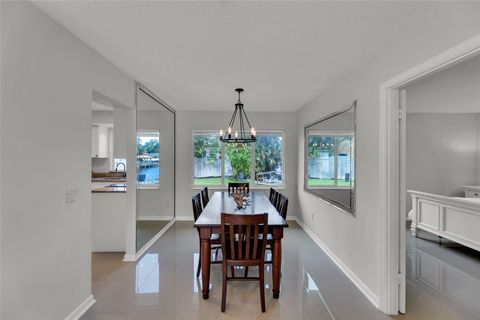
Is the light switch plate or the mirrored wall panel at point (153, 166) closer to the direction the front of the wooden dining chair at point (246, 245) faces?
the mirrored wall panel

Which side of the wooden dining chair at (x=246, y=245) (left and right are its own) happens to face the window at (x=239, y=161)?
front

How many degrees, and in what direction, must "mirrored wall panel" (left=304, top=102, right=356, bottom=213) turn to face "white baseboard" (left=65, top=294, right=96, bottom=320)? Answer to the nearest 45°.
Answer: approximately 45° to its left

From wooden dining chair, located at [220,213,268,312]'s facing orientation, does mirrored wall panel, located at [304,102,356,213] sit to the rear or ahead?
ahead

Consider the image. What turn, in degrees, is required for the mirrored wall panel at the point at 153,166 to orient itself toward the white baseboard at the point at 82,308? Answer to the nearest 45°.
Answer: approximately 90° to its right

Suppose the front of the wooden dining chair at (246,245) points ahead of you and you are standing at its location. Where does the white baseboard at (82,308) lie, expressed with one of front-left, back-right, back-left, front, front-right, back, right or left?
left

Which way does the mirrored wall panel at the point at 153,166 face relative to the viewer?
to the viewer's right

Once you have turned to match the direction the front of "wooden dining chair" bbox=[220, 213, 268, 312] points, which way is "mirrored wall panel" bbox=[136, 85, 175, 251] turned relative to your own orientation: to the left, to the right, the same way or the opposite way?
to the right

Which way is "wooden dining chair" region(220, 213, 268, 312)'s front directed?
away from the camera

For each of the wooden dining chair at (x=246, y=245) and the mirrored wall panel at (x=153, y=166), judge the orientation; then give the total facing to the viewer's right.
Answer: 1

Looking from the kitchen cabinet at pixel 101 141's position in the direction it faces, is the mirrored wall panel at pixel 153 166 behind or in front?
in front

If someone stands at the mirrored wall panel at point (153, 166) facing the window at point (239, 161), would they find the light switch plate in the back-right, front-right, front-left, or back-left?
back-right

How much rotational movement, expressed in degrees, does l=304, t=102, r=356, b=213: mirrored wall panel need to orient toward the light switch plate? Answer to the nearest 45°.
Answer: approximately 45° to its left

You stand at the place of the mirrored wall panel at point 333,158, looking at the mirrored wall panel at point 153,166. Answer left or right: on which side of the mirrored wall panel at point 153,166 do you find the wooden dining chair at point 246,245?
left

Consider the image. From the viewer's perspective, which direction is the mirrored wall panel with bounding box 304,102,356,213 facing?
to the viewer's left

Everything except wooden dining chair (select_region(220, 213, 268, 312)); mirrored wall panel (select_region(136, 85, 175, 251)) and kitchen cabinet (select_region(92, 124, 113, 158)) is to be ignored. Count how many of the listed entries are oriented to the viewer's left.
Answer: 0
